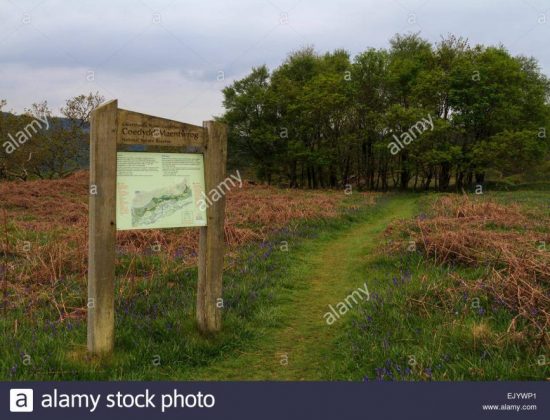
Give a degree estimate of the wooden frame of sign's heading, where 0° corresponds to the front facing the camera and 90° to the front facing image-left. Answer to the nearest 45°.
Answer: approximately 315°
